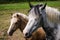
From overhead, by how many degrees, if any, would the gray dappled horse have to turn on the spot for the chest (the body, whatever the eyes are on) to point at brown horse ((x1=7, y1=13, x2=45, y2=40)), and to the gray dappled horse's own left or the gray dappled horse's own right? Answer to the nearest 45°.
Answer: approximately 90° to the gray dappled horse's own right

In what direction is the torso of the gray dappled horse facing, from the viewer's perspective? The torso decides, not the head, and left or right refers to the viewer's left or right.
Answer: facing the viewer and to the left of the viewer
